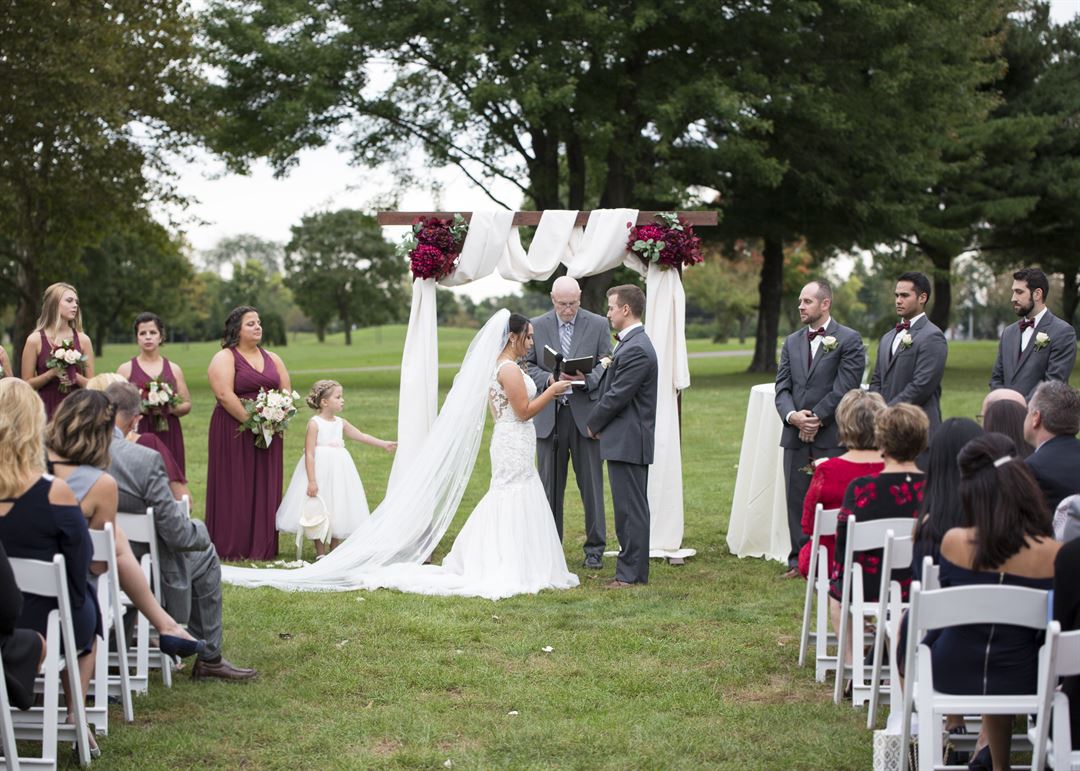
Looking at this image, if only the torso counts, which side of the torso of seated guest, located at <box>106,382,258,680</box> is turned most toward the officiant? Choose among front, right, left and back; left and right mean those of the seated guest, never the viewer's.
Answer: front

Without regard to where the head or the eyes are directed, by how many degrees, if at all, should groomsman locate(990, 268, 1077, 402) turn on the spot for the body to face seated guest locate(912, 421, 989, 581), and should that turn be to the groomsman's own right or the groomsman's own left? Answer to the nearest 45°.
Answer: approximately 45° to the groomsman's own left

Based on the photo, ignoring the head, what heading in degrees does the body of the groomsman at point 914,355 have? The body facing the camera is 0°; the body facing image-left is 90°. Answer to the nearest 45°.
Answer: approximately 45°

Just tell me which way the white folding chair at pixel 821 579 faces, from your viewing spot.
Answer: facing away from the viewer and to the left of the viewer

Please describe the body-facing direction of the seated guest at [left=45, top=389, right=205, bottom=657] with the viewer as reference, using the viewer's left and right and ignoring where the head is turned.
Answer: facing away from the viewer and to the right of the viewer

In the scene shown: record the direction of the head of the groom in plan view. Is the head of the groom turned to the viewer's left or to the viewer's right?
to the viewer's left

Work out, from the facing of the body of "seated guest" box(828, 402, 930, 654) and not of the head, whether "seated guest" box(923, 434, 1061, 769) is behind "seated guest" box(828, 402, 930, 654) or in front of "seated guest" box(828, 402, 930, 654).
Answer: behind

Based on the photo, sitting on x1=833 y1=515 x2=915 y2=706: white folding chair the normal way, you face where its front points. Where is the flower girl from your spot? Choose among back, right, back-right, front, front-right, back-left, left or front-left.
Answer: front

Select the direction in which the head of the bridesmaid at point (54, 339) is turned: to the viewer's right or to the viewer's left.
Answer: to the viewer's right

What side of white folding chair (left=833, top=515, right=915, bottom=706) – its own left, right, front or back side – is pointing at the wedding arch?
front

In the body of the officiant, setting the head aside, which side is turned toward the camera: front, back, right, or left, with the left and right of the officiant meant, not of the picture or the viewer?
front

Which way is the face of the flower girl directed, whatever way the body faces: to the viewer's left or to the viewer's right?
to the viewer's right

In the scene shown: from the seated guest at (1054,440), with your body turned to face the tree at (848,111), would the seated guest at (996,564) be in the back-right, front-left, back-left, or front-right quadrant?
back-left

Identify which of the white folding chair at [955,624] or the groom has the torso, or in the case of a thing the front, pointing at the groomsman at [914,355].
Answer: the white folding chair

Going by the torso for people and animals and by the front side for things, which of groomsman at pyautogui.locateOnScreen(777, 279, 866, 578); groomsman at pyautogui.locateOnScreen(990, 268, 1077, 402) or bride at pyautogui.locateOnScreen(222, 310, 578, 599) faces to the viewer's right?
the bride

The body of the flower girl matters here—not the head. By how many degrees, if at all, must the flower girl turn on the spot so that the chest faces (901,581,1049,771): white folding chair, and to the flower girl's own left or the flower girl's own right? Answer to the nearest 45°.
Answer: approximately 45° to the flower girl's own right

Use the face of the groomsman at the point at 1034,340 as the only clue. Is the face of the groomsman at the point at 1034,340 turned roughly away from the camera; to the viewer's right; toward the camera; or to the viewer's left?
to the viewer's left
